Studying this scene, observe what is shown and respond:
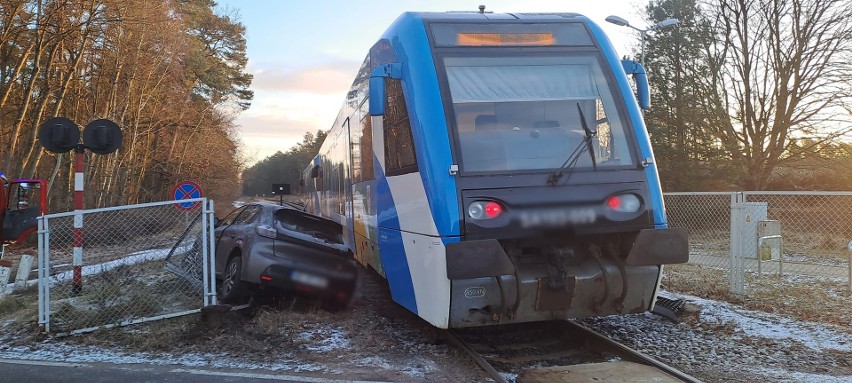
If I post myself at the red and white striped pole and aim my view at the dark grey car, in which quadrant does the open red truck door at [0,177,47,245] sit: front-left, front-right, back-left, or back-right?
back-left

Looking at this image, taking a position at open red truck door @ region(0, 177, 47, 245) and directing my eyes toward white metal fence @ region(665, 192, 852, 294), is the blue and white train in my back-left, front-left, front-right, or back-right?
front-right

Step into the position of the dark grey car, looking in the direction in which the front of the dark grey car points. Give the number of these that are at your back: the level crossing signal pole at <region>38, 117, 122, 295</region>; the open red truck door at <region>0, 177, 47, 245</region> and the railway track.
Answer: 1

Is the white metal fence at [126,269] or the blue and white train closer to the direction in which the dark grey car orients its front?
the white metal fence

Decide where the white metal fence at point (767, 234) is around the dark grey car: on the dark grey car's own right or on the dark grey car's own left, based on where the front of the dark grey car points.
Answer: on the dark grey car's own right

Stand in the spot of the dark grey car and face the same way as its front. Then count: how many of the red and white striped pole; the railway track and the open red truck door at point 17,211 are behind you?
1

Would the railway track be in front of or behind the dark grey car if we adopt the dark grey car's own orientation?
behind

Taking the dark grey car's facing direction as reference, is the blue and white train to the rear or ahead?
to the rear

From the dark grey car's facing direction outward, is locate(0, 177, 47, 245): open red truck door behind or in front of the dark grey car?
in front

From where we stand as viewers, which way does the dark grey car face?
facing away from the viewer and to the left of the viewer

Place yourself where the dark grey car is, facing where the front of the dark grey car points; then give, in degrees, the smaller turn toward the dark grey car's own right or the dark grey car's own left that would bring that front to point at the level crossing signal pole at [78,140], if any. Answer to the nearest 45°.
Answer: approximately 90° to the dark grey car's own left

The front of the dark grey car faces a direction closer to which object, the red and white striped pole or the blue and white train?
the red and white striped pole

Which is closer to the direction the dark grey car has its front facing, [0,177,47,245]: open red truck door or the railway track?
the open red truck door

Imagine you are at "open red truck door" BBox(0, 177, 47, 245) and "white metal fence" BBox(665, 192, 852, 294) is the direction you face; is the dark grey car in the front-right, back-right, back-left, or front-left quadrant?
front-right
